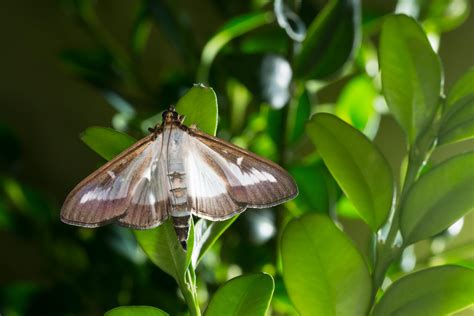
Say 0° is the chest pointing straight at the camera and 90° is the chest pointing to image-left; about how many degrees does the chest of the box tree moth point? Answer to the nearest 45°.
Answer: approximately 180°
